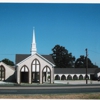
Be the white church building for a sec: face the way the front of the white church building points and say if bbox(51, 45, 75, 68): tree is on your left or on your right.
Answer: on your left

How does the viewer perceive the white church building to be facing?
facing the viewer
